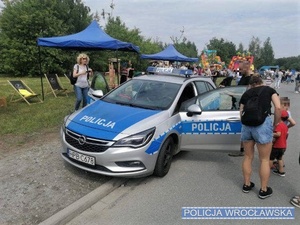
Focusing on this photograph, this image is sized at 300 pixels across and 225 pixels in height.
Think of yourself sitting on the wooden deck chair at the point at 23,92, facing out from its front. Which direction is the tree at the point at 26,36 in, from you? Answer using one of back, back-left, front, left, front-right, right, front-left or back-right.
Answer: back-left

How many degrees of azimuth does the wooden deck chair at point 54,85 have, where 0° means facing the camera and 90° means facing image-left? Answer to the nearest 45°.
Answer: approximately 315°

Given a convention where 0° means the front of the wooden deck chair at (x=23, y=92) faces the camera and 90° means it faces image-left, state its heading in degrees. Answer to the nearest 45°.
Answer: approximately 315°

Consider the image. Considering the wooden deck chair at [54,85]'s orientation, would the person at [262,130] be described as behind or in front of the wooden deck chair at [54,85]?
in front

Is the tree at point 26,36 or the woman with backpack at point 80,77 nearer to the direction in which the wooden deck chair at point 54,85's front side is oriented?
the woman with backpack

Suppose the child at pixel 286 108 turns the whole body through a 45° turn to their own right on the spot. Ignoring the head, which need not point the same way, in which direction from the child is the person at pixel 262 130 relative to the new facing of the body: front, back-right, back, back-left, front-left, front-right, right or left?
left

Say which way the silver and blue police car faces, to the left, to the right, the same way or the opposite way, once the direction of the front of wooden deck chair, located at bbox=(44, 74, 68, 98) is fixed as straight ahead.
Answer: to the right

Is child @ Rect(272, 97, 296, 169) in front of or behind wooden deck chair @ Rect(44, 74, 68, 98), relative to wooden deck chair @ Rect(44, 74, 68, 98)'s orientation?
in front

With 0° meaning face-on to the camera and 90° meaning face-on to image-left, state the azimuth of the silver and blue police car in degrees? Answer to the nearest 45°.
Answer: approximately 45°

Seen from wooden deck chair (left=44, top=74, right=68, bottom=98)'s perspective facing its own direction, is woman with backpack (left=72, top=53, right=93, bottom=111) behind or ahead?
ahead
